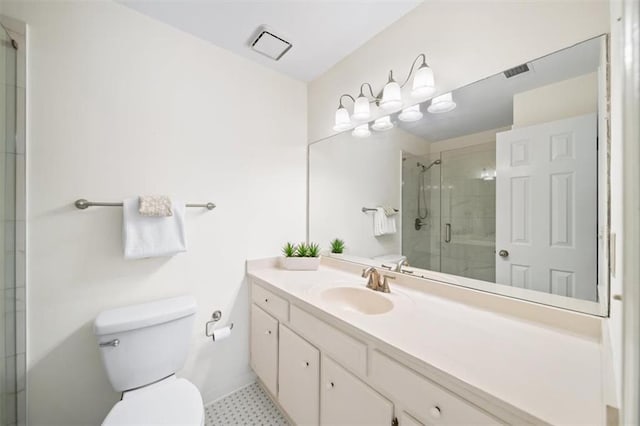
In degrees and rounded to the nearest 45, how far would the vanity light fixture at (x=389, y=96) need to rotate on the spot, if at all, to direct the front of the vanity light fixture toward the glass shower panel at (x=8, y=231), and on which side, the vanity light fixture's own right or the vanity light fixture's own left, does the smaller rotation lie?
0° — it already faces it

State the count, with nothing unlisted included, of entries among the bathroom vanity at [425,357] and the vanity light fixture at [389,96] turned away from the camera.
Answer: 0

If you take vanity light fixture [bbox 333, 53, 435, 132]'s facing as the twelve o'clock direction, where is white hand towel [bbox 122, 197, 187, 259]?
The white hand towel is roughly at 1 o'clock from the vanity light fixture.

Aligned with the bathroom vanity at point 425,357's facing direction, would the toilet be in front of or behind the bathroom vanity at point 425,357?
in front

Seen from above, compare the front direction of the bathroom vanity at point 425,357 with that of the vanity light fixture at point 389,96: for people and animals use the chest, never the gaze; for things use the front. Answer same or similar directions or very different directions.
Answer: same or similar directions

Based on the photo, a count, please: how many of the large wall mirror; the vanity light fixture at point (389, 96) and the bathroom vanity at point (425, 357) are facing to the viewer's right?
0

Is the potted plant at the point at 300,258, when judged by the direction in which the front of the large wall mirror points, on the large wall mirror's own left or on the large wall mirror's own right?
on the large wall mirror's own right

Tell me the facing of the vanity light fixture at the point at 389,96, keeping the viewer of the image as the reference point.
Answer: facing the viewer and to the left of the viewer

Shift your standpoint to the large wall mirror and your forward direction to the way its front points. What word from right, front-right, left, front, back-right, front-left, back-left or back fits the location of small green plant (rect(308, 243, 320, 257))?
front-right
